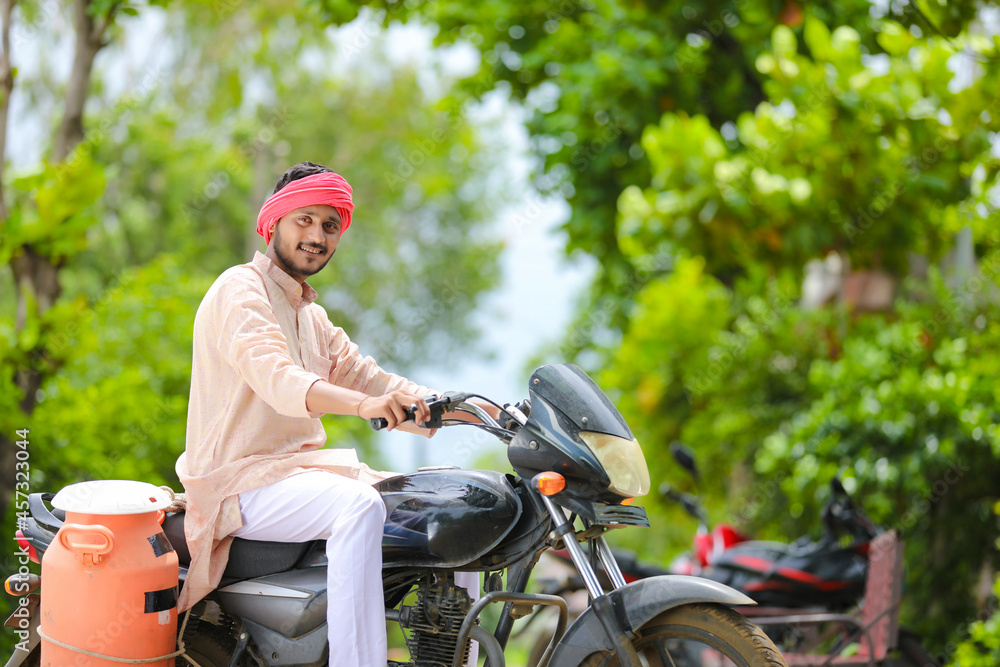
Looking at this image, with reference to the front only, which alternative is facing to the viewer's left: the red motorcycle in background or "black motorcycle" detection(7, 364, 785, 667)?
the red motorcycle in background

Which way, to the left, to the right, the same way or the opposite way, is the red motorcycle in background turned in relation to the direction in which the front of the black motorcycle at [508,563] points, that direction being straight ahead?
the opposite way

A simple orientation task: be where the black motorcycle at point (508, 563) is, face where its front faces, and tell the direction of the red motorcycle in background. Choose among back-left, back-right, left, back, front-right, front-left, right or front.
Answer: front-left

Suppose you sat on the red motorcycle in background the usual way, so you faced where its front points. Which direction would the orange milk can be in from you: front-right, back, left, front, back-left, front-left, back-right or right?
front-left

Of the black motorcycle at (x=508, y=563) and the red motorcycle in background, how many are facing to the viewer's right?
1

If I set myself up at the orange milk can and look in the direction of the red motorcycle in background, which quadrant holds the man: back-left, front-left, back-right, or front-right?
front-right

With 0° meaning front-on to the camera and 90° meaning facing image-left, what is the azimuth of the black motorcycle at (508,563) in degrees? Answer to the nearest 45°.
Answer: approximately 270°

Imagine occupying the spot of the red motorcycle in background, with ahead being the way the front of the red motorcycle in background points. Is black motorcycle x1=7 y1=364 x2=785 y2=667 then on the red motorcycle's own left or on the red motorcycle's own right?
on the red motorcycle's own left

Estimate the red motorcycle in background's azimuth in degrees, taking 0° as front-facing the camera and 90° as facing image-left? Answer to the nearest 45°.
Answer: approximately 90°
